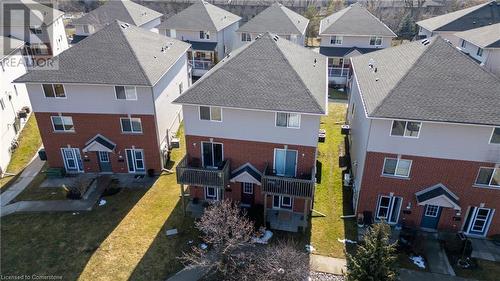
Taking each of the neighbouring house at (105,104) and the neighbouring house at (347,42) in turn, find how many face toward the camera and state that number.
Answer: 2

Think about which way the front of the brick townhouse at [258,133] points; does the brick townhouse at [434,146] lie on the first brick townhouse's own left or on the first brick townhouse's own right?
on the first brick townhouse's own left

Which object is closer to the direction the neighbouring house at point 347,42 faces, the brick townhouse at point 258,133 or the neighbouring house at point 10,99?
the brick townhouse

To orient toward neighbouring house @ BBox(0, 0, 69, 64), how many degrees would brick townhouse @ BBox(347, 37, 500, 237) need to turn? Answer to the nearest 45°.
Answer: approximately 90° to its right

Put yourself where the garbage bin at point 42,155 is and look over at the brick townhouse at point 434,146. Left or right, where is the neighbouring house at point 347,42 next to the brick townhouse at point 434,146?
left

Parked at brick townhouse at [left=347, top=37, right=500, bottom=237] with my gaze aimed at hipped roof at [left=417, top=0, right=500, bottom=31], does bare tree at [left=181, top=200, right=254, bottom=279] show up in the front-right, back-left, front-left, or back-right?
back-left

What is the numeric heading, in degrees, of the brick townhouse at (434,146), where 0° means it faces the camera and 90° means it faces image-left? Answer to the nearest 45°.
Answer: approximately 0°

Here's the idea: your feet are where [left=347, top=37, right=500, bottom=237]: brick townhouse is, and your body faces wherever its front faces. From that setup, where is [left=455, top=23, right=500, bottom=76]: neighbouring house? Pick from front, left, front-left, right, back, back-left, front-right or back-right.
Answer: back

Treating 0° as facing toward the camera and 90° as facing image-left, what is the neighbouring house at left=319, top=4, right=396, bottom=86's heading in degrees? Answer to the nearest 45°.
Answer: approximately 0°

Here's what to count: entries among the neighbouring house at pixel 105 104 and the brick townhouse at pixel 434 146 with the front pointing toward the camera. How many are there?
2

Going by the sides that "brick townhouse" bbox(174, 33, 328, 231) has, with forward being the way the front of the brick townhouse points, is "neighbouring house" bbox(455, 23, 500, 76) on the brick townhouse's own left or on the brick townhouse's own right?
on the brick townhouse's own left
